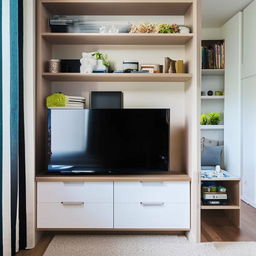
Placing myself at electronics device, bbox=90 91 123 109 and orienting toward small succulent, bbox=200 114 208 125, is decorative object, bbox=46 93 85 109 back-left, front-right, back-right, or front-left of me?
back-left

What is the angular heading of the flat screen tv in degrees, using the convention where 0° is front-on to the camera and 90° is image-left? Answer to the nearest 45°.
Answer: approximately 0°

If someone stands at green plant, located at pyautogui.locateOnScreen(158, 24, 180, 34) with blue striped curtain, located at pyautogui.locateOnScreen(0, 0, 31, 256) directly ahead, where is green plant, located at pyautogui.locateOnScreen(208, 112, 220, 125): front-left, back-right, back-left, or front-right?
back-right

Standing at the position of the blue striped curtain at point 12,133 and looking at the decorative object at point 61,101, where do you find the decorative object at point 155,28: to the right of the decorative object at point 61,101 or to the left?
right

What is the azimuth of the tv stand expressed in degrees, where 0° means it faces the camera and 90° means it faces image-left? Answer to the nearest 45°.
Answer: approximately 0°
